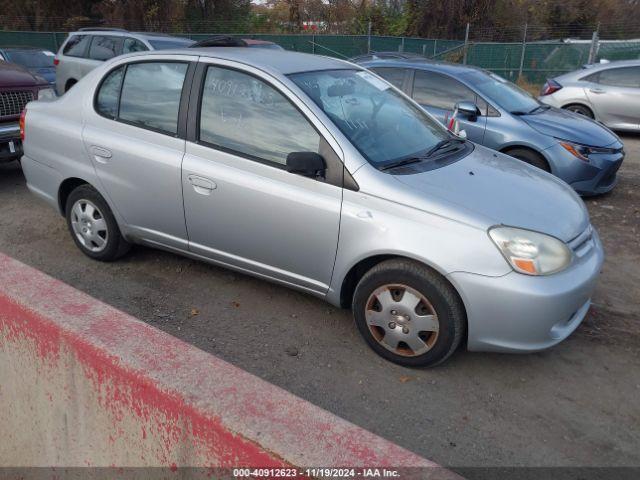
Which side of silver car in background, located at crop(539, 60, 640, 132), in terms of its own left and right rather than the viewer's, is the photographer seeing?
right

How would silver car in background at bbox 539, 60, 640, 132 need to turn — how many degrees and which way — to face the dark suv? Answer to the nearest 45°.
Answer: approximately 135° to its right

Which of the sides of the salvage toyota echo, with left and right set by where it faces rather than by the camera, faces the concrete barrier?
right

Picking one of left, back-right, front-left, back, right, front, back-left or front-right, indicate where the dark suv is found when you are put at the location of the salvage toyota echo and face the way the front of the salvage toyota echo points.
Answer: back

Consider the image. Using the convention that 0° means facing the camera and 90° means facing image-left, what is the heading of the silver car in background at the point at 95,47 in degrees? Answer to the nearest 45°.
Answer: approximately 315°

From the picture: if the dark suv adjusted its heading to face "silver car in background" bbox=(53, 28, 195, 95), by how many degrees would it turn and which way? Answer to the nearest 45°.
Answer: approximately 135° to its left

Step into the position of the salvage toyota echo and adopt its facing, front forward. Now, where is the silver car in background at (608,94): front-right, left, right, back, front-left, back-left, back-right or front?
left

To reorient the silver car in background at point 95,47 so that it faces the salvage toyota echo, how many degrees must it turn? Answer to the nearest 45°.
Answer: approximately 45° to its right

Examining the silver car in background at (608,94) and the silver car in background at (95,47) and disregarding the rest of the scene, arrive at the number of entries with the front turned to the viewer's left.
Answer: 0

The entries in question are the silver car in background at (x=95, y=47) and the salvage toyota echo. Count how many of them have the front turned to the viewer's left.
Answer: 0

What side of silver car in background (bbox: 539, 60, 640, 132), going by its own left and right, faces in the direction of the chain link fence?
left
